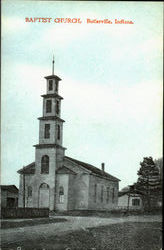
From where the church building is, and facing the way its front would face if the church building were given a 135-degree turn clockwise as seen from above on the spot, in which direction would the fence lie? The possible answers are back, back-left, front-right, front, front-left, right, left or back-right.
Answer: back

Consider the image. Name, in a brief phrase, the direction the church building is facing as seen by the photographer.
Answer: facing the viewer and to the left of the viewer
